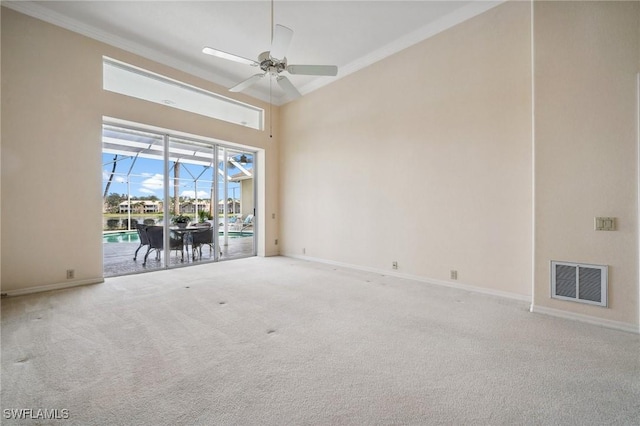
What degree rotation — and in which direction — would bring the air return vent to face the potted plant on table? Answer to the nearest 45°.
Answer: approximately 45° to its right

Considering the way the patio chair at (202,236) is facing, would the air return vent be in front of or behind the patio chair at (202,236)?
behind

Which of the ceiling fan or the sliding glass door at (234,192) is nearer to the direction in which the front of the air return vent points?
the ceiling fan

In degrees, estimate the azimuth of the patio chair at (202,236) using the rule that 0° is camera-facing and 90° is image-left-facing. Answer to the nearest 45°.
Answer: approximately 135°

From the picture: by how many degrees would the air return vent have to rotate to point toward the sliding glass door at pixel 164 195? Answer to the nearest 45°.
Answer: approximately 45° to its right

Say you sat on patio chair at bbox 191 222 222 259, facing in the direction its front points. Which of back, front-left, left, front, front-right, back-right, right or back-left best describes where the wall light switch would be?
back

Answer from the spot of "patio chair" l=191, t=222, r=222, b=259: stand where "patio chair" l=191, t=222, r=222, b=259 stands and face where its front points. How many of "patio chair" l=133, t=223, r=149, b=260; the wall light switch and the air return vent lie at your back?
2

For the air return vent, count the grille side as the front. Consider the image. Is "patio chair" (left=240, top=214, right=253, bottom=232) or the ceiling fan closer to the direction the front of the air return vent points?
the ceiling fan
